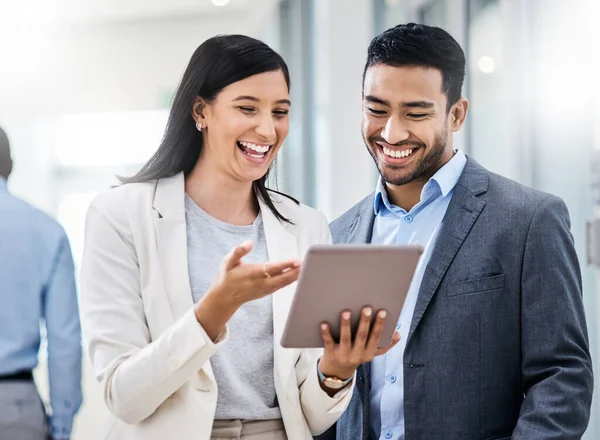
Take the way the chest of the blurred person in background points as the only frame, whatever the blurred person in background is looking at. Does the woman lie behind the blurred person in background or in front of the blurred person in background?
behind

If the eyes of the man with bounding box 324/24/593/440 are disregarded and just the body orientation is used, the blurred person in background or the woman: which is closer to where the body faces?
the woman

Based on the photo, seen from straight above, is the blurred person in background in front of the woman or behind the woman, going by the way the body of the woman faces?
behind

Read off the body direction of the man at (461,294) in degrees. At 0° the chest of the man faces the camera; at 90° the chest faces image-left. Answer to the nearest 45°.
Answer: approximately 45°

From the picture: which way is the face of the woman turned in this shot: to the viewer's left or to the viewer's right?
to the viewer's right

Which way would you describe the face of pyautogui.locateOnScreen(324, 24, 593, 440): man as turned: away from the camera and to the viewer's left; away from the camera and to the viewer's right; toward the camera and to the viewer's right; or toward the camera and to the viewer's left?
toward the camera and to the viewer's left

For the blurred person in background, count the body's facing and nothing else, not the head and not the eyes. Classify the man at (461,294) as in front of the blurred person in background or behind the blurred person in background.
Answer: behind

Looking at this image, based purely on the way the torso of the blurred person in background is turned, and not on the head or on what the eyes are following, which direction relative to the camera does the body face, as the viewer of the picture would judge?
away from the camera

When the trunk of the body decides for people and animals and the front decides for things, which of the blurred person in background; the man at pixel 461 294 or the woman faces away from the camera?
the blurred person in background

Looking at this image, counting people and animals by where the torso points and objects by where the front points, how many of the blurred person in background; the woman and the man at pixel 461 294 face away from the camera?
1

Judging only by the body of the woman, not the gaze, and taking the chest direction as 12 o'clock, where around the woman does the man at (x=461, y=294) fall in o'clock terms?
The man is roughly at 10 o'clock from the woman.
